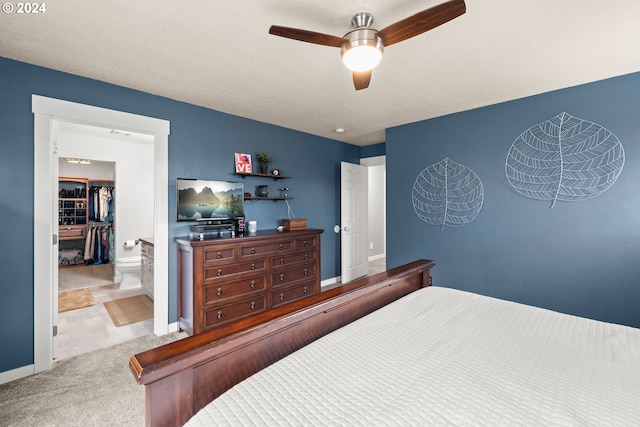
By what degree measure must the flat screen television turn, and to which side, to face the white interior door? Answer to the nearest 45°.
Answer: approximately 90° to its left

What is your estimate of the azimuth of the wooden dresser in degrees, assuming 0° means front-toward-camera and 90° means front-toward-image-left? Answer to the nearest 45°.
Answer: approximately 315°

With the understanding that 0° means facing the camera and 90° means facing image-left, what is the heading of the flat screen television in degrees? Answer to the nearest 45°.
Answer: approximately 315°

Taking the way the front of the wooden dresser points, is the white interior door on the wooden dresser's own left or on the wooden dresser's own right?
on the wooden dresser's own left
